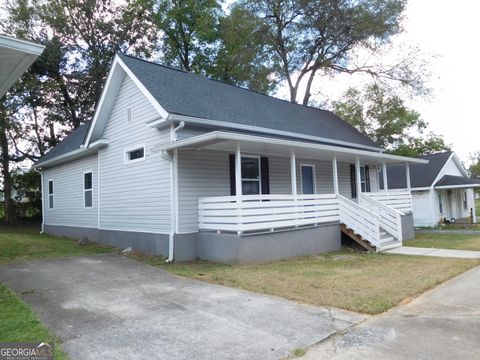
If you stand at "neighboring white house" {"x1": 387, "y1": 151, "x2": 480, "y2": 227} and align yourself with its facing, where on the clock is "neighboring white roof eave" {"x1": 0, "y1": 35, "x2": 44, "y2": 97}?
"neighboring white roof eave" {"x1": 0, "y1": 35, "x2": 44, "y2": 97} is roughly at 2 o'clock from "neighboring white house" {"x1": 387, "y1": 151, "x2": 480, "y2": 227}.

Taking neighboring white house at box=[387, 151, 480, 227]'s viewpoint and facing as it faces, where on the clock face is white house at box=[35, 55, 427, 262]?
The white house is roughly at 2 o'clock from the neighboring white house.

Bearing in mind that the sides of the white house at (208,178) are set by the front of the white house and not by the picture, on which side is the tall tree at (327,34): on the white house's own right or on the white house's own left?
on the white house's own left

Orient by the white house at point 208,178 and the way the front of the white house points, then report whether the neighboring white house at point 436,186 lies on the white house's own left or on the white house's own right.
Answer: on the white house's own left

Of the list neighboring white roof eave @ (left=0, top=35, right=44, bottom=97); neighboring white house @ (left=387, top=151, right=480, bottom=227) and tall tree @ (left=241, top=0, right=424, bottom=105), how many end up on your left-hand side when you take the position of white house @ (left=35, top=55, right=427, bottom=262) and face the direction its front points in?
2

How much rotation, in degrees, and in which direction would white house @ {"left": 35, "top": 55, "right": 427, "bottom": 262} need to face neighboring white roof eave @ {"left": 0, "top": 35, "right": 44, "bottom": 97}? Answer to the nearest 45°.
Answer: approximately 90° to its right
